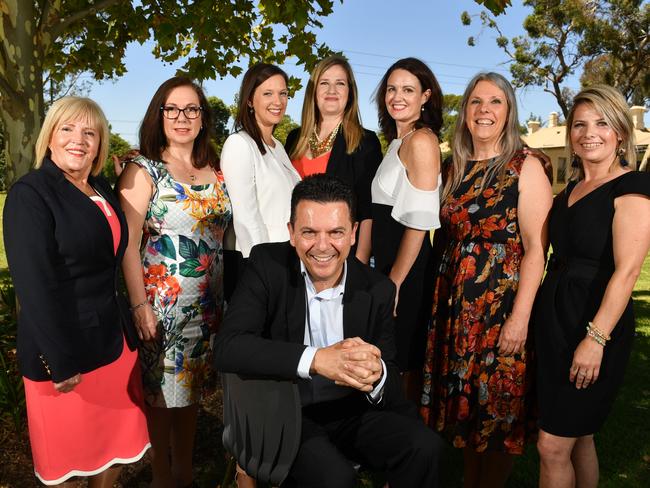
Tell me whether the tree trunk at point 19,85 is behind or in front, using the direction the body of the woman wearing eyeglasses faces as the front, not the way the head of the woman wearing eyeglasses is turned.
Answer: behind

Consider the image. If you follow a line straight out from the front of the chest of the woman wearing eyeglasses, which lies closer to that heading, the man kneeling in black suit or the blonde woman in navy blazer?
the man kneeling in black suit

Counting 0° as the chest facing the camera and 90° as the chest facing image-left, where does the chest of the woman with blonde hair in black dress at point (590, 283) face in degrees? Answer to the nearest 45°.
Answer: approximately 45°

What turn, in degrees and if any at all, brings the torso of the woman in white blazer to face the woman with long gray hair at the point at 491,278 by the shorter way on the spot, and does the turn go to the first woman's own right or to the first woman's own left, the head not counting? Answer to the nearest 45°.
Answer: approximately 45° to the first woman's own left

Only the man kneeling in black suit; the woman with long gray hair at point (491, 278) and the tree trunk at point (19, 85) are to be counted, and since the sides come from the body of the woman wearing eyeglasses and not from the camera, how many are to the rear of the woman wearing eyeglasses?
1

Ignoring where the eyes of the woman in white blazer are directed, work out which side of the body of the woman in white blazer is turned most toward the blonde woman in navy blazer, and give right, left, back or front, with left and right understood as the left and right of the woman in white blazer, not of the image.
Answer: right

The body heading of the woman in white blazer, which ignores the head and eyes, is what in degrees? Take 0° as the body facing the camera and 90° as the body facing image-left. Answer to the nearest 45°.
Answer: approximately 315°

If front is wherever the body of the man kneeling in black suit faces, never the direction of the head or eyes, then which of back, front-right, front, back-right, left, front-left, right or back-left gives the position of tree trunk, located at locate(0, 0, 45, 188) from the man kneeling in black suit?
back-right

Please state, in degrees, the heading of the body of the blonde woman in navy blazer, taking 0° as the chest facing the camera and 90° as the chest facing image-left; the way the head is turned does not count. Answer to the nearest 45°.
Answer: approximately 315°
